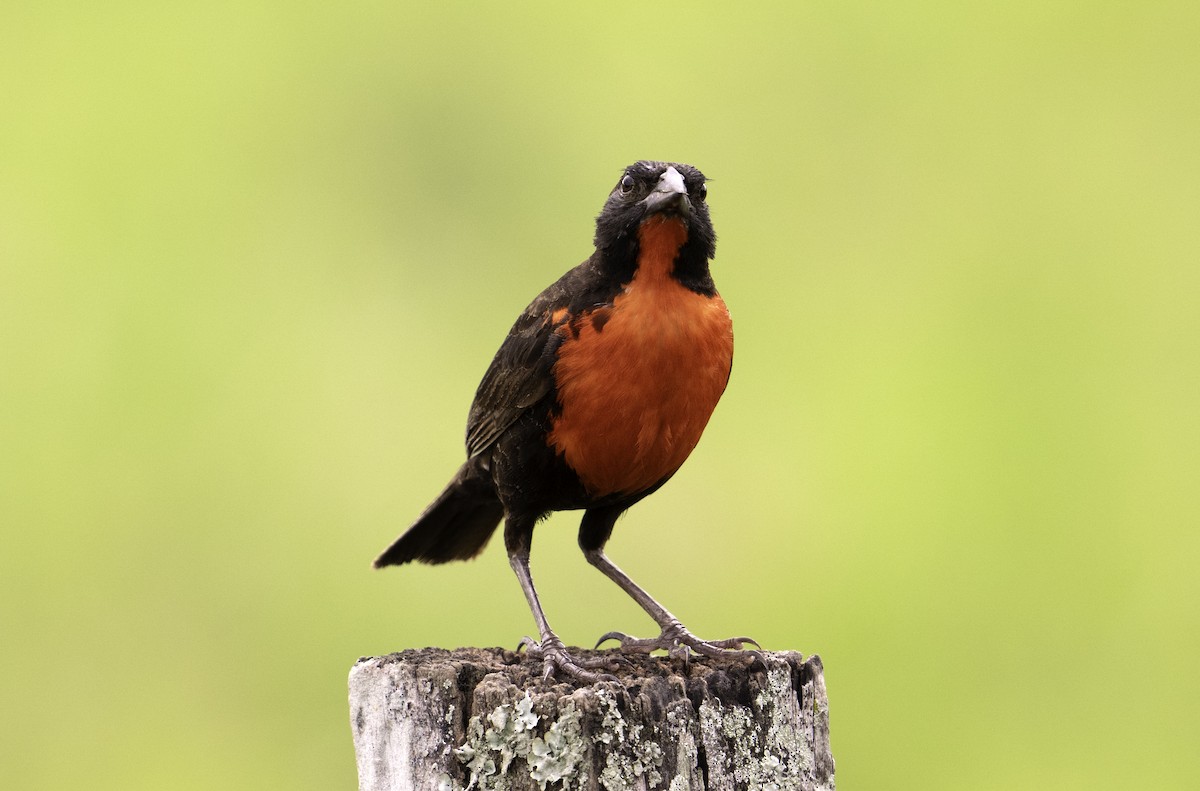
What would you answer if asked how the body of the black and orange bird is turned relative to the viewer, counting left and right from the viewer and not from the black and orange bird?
facing the viewer and to the right of the viewer
